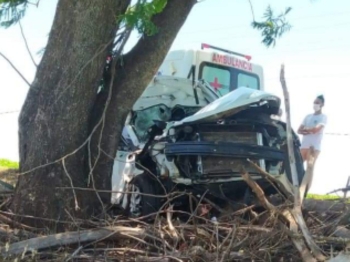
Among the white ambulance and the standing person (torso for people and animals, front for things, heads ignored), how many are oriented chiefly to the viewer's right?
0

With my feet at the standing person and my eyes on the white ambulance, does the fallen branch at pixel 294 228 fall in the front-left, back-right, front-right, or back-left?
back-left

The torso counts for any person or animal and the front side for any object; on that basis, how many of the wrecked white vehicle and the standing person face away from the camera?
0

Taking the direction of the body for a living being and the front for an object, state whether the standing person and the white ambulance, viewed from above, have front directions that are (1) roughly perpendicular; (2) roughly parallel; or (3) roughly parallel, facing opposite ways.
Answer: roughly perpendicular

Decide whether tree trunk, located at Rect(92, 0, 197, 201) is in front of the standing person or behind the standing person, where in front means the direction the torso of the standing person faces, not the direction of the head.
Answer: in front
